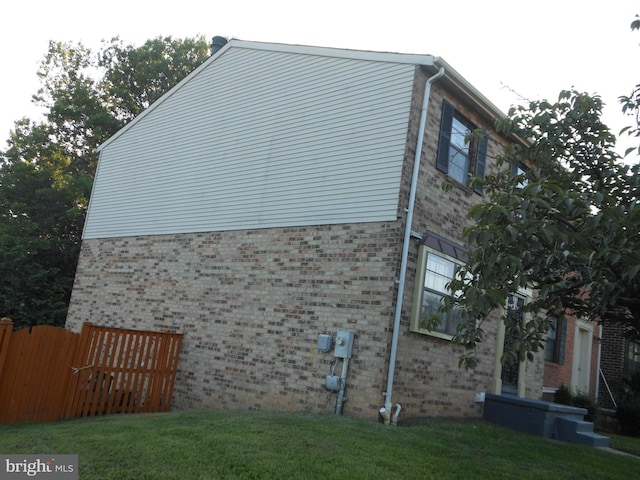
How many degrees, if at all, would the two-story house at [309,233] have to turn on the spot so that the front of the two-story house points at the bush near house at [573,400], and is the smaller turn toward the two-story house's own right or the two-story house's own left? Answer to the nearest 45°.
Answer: approximately 90° to the two-story house's own left

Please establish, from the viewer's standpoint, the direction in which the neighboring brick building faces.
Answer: facing the viewer and to the right of the viewer

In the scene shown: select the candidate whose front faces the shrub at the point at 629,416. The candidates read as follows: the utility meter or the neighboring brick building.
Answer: the neighboring brick building

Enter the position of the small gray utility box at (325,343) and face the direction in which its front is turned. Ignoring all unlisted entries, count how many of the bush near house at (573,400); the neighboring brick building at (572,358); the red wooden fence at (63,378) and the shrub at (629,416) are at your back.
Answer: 3

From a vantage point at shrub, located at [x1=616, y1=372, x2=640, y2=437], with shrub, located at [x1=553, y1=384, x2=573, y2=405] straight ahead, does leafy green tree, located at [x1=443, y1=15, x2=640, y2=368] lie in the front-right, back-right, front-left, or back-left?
front-left

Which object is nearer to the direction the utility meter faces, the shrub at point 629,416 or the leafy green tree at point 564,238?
the leafy green tree

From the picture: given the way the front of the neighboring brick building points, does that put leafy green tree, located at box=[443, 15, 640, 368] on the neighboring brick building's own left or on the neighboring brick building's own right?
on the neighboring brick building's own right

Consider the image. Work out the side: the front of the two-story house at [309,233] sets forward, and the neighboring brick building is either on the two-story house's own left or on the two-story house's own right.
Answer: on the two-story house's own left

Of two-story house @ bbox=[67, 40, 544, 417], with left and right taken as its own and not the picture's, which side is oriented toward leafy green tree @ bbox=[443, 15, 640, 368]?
front

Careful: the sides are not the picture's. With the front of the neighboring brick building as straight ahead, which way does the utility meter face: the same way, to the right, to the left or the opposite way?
to the right

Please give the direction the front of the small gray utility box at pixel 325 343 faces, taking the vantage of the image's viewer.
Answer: facing the viewer and to the left of the viewer

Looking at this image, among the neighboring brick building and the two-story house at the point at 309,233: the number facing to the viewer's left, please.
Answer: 0
